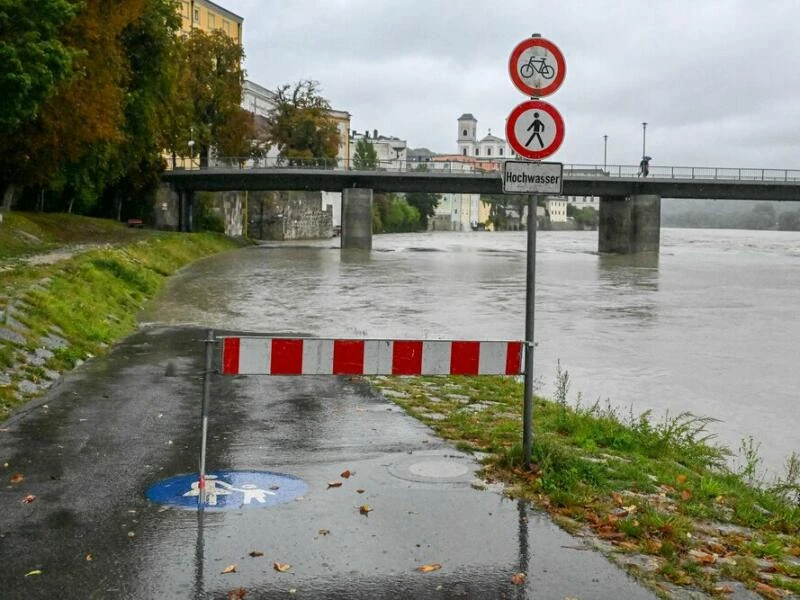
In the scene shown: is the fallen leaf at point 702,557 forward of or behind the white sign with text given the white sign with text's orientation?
forward

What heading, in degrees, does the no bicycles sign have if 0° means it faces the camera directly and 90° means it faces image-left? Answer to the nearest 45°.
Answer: approximately 0°

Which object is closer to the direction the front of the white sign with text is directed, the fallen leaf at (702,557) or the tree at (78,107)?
the fallen leaf

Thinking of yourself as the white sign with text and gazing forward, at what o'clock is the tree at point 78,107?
The tree is roughly at 5 o'clock from the white sign with text.

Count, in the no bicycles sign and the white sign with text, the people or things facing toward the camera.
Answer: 2

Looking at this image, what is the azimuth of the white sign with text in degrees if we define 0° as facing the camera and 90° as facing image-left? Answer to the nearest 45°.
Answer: approximately 0°
